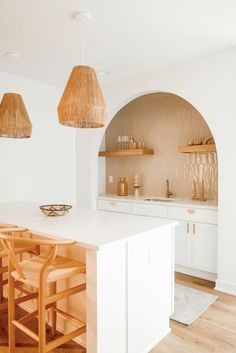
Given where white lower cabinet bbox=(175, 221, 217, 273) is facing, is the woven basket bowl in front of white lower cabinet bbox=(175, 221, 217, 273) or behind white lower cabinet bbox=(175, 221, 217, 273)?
in front

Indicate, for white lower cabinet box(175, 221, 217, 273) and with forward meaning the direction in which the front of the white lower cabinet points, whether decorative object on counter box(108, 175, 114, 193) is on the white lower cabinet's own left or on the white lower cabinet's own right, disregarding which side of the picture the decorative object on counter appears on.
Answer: on the white lower cabinet's own right

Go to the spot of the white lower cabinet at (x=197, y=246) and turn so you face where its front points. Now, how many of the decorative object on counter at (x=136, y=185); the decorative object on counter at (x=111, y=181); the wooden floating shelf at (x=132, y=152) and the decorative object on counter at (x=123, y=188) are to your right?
4

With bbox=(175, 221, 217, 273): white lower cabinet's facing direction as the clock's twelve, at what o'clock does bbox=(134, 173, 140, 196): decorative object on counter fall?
The decorative object on counter is roughly at 3 o'clock from the white lower cabinet.

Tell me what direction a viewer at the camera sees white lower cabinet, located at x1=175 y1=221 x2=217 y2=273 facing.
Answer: facing the viewer and to the left of the viewer

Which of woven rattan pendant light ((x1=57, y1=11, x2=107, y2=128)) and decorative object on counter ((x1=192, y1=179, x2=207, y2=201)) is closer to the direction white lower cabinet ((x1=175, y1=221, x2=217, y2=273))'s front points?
the woven rattan pendant light

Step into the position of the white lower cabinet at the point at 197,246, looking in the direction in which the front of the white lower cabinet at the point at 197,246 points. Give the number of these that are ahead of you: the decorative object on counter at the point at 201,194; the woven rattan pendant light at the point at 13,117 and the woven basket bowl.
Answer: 2

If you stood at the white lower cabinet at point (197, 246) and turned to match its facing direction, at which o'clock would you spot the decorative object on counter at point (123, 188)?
The decorative object on counter is roughly at 3 o'clock from the white lower cabinet.

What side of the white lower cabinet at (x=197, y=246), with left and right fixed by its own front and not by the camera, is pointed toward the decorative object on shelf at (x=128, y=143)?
right

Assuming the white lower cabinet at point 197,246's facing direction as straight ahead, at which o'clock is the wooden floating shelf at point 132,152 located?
The wooden floating shelf is roughly at 3 o'clock from the white lower cabinet.
